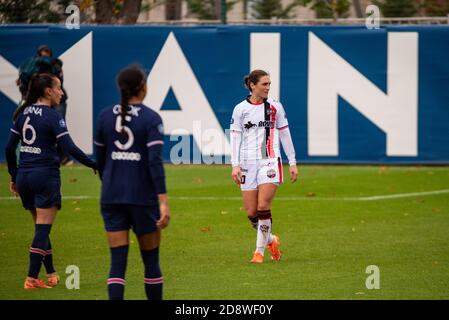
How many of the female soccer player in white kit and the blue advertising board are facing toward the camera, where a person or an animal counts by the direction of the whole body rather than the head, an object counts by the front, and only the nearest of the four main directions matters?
2

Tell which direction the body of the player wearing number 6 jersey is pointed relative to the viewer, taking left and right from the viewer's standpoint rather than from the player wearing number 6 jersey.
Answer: facing away from the viewer and to the right of the viewer

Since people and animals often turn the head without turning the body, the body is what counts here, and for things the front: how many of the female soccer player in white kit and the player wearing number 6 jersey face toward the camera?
1

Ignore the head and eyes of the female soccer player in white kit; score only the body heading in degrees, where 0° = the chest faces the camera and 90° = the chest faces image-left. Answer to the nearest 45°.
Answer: approximately 0°

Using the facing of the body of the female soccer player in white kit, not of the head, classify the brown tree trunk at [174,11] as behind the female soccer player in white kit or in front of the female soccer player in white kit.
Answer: behind

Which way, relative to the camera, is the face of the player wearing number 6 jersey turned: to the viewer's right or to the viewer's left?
to the viewer's right

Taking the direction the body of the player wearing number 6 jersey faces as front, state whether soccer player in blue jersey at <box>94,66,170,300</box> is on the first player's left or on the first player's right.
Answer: on the first player's right

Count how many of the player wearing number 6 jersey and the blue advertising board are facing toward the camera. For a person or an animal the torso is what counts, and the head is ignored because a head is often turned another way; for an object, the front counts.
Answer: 1

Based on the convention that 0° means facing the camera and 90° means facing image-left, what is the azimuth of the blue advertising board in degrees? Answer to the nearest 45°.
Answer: approximately 0°
